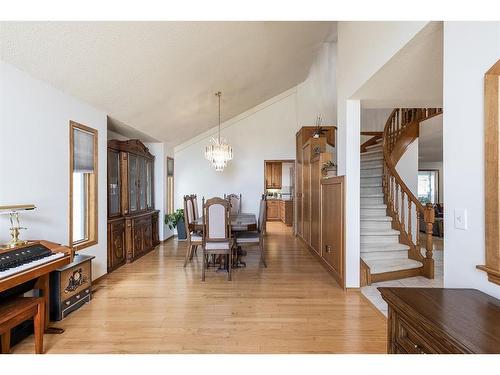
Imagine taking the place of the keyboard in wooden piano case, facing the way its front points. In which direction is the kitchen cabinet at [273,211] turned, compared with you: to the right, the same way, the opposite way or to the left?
to the right

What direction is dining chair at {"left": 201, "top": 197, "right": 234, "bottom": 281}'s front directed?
away from the camera

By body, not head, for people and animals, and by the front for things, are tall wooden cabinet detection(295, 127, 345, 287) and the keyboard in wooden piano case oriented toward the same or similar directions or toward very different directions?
very different directions

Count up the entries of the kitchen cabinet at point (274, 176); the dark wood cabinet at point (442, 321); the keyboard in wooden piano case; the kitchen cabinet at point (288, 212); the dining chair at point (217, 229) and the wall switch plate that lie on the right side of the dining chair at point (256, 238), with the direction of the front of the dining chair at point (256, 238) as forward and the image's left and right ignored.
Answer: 2

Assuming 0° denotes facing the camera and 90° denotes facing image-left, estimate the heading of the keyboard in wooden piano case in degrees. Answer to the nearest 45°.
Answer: approximately 315°

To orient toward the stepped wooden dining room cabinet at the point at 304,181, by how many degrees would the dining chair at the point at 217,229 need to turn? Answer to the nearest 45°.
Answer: approximately 45° to its right

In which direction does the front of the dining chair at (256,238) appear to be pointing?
to the viewer's left

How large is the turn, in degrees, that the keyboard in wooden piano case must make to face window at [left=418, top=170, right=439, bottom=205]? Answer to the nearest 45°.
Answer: approximately 45° to its left

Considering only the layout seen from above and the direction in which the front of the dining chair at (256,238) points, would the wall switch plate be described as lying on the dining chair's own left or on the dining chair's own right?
on the dining chair's own left

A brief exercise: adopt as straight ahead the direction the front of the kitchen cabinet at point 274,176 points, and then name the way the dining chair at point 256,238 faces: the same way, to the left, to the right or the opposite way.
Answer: to the right

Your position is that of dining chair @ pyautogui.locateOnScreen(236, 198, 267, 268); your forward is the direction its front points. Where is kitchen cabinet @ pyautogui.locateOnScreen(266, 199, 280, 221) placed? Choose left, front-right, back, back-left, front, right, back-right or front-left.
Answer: right

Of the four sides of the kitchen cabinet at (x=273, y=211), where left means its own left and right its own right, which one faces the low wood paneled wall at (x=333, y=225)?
front
